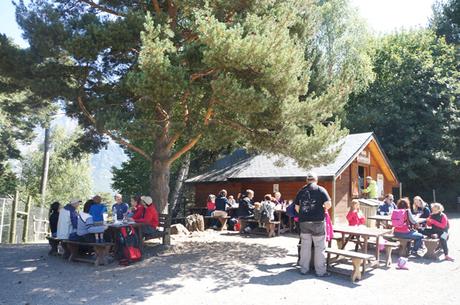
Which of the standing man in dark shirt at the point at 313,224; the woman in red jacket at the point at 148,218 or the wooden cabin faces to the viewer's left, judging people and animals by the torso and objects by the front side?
the woman in red jacket

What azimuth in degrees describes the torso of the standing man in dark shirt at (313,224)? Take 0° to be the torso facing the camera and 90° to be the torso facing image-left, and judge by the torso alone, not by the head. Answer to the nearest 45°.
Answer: approximately 180°

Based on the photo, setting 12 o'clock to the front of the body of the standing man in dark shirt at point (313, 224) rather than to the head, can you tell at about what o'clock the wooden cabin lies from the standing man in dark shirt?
The wooden cabin is roughly at 12 o'clock from the standing man in dark shirt.

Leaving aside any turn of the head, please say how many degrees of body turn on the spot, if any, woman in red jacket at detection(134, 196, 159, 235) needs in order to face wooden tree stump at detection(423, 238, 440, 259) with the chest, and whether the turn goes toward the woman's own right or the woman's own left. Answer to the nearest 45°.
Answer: approximately 180°

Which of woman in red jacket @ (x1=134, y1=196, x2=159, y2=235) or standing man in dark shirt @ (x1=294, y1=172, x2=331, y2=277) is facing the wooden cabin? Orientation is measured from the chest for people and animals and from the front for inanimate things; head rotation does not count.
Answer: the standing man in dark shirt

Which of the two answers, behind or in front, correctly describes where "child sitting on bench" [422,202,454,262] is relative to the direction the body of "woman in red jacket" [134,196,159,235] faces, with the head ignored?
behind

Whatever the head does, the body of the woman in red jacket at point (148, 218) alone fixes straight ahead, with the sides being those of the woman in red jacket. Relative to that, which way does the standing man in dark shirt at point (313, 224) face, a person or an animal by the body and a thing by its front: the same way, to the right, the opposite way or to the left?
to the right

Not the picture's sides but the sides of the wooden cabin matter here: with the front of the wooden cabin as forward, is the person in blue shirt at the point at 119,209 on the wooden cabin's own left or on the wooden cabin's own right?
on the wooden cabin's own right

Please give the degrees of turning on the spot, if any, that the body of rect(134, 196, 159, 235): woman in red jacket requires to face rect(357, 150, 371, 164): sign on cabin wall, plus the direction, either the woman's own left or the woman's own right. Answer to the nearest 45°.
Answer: approximately 135° to the woman's own right

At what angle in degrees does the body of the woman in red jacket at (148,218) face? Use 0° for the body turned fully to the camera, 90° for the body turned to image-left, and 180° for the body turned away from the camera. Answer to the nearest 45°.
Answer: approximately 90°

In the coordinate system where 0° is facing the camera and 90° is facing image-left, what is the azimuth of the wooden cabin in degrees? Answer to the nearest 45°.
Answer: approximately 315°
